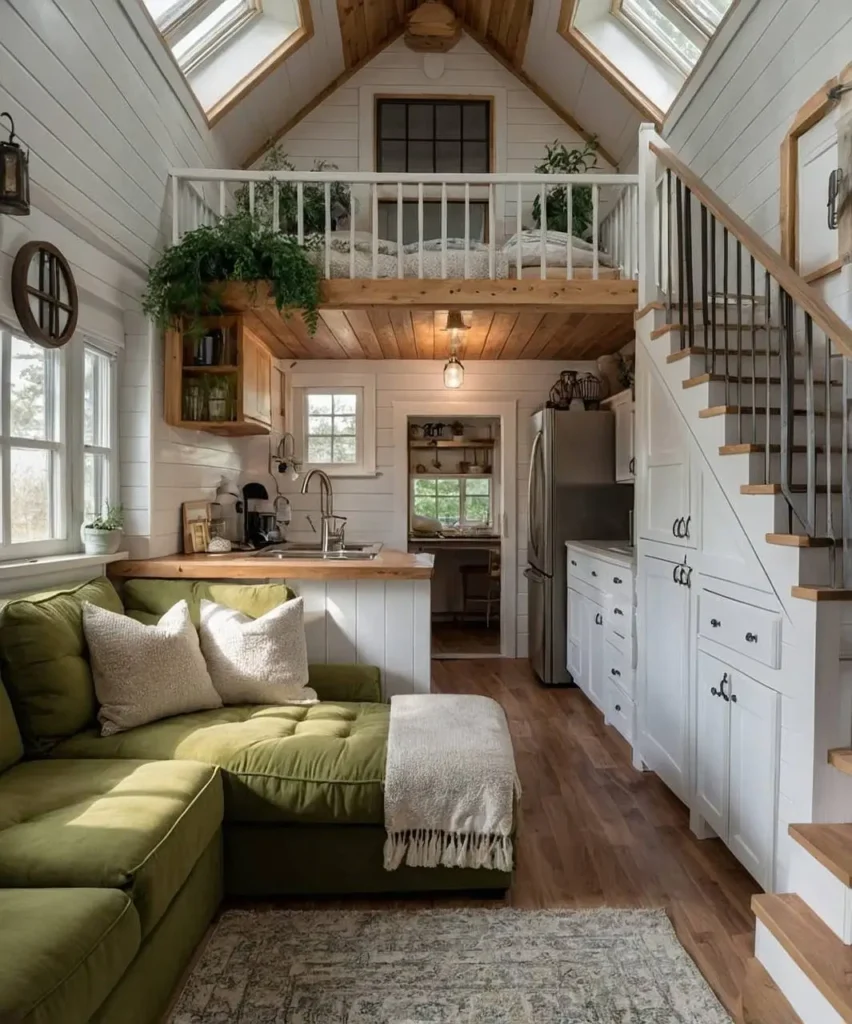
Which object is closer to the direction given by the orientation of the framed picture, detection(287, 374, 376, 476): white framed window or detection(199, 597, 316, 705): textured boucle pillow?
the textured boucle pillow

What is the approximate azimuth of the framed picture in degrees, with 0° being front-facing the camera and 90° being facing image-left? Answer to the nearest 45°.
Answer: approximately 0°

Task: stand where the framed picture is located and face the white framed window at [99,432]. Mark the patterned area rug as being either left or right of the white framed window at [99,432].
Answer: left

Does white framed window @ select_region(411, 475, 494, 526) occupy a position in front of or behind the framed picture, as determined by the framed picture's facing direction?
behind

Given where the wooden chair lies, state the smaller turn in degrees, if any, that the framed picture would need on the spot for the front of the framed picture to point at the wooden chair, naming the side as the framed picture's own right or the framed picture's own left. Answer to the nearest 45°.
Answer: approximately 135° to the framed picture's own left

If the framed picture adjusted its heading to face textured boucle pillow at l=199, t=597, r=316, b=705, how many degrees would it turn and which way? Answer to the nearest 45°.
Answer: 0° — it already faces it

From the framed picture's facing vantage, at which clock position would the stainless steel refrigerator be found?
The stainless steel refrigerator is roughly at 9 o'clock from the framed picture.

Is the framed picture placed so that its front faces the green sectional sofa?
yes

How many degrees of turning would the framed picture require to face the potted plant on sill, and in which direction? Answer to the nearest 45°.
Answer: approximately 45° to its right

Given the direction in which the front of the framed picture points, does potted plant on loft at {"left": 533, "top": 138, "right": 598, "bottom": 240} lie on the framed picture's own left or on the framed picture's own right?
on the framed picture's own left
